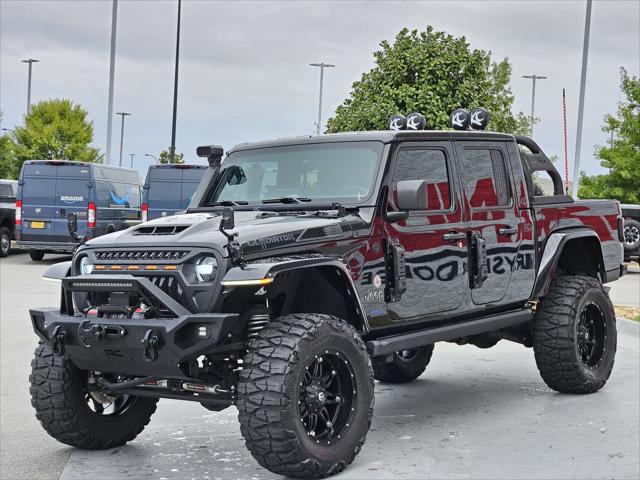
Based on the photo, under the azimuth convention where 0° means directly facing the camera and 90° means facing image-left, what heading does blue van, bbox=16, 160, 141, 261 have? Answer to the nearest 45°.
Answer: approximately 225°

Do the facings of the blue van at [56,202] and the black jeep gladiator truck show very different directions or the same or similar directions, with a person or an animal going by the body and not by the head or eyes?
very different directions

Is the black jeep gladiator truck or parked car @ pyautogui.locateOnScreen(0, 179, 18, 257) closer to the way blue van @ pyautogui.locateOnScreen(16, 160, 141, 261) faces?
the parked car

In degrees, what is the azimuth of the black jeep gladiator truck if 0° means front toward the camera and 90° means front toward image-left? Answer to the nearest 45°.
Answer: approximately 45°

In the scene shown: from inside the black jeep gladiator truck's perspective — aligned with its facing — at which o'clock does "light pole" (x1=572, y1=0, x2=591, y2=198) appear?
The light pole is roughly at 5 o'clock from the black jeep gladiator truck.

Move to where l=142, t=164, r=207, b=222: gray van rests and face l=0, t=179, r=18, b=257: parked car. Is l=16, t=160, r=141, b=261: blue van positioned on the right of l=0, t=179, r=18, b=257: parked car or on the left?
left

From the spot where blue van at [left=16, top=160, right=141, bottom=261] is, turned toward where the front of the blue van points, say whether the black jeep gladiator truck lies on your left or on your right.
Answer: on your right

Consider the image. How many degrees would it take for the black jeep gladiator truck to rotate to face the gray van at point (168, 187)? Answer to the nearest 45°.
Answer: approximately 135° to its right
